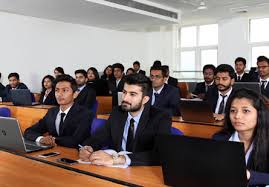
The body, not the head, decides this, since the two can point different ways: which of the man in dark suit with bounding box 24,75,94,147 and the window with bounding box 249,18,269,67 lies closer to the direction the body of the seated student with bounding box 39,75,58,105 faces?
the man in dark suit

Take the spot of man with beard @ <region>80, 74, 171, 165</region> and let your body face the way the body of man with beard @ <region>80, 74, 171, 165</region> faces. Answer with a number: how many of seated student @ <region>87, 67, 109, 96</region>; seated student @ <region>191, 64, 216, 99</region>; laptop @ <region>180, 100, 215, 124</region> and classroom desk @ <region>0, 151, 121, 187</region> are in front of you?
1

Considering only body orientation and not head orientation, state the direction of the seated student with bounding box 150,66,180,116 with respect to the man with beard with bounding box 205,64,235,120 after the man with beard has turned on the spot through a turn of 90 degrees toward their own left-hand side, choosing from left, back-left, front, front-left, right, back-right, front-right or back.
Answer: back-right

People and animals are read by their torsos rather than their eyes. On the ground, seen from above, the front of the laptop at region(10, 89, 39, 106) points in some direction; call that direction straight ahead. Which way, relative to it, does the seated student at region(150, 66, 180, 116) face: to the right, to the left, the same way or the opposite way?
the opposite way

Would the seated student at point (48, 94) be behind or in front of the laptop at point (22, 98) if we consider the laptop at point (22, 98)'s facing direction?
in front

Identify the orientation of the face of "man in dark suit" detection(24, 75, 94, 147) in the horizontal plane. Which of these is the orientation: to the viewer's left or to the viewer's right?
to the viewer's left

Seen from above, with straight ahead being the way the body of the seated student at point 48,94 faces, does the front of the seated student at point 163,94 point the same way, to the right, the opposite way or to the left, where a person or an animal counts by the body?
the same way

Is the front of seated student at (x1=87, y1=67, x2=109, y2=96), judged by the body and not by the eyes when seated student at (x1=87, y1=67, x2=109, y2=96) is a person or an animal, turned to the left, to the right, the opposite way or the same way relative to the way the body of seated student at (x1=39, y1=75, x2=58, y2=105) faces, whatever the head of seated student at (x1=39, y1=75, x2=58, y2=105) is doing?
the same way

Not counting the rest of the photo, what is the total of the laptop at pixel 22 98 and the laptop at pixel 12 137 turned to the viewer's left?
0

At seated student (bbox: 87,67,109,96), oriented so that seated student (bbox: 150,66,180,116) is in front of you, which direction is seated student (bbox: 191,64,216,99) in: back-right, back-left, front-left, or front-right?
front-left

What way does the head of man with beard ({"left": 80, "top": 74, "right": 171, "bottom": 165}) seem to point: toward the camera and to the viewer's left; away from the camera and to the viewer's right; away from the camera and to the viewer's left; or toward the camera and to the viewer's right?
toward the camera and to the viewer's left

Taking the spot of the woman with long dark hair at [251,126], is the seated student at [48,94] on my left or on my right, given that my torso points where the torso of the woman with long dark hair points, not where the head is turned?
on my right

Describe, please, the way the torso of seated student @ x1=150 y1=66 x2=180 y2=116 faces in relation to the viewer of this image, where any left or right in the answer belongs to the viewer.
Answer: facing the viewer and to the left of the viewer

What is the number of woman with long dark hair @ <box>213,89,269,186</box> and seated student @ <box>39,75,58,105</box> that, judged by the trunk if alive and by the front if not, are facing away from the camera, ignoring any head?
0

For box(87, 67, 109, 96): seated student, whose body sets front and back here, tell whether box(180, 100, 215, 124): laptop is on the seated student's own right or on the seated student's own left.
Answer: on the seated student's own left

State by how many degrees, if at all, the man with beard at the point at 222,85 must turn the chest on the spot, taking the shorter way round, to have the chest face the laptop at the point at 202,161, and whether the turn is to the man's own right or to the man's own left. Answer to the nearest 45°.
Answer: approximately 45° to the man's own left

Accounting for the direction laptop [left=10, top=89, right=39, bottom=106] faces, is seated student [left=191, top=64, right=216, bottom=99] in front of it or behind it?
in front

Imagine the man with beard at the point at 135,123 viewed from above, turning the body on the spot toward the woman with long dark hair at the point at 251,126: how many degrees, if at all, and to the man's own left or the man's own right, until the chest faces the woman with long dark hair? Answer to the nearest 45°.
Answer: approximately 90° to the man's own left

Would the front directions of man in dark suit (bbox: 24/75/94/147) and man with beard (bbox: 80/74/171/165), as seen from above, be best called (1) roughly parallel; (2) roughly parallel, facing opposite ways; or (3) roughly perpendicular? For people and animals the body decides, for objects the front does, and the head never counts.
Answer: roughly parallel
